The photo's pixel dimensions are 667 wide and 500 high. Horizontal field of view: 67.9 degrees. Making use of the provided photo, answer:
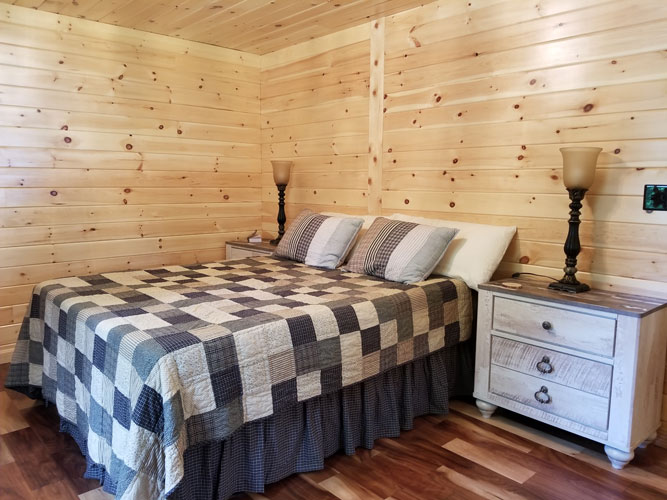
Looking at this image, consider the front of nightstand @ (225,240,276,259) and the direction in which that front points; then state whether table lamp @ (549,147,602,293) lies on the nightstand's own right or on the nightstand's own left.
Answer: on the nightstand's own left

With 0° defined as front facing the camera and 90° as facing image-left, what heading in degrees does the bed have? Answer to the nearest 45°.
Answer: approximately 45°

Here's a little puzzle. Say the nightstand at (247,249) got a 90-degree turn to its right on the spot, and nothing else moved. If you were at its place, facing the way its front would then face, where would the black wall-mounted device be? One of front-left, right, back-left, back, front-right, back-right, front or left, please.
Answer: back

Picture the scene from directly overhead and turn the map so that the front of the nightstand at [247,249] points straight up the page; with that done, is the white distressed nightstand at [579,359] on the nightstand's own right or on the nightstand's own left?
on the nightstand's own left

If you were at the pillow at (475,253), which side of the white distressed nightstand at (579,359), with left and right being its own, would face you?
right

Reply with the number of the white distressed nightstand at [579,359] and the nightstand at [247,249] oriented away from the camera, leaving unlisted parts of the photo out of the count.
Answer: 0

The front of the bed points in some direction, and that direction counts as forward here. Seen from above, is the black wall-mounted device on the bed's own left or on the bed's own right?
on the bed's own left

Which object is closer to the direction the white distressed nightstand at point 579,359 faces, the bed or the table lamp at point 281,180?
the bed

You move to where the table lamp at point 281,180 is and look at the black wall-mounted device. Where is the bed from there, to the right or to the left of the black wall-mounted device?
right

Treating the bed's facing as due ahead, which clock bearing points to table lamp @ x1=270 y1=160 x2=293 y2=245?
The table lamp is roughly at 5 o'clock from the bed.

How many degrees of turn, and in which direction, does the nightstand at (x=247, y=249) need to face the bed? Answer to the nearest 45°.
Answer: approximately 45° to its left

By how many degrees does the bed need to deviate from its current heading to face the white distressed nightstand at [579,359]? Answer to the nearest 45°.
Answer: approximately 135° to its left

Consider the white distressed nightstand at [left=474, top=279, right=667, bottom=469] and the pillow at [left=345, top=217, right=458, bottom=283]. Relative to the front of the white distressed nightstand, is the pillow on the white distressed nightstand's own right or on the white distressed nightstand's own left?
on the white distressed nightstand's own right

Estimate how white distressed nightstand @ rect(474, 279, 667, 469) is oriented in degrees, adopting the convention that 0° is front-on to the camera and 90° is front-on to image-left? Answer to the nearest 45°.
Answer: approximately 45°

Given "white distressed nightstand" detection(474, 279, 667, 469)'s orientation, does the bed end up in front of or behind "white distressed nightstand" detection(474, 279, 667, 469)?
in front
